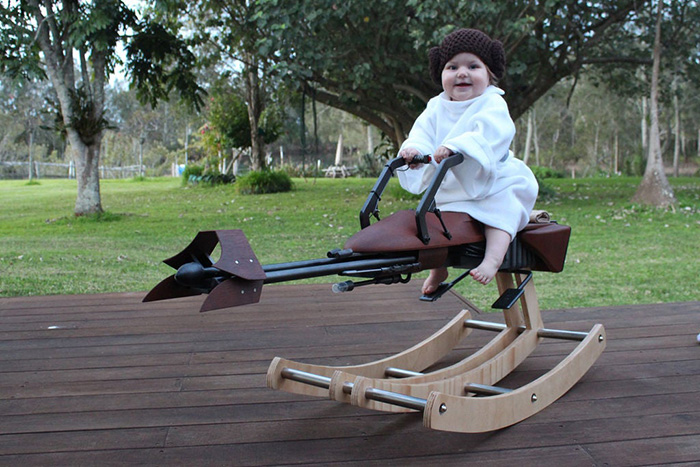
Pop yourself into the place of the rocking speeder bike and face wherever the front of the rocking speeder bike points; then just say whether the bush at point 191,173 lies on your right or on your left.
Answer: on your right

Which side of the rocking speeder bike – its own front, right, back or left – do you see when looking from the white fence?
right

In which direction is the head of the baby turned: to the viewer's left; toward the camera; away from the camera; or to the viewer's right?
toward the camera

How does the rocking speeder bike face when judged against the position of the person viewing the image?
facing the viewer and to the left of the viewer

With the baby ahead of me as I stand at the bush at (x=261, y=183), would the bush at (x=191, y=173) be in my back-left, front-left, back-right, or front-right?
back-right
